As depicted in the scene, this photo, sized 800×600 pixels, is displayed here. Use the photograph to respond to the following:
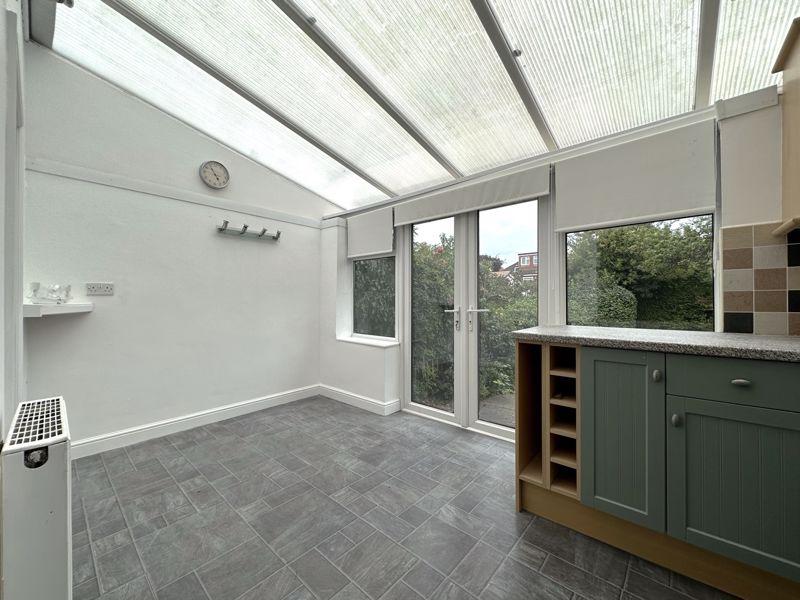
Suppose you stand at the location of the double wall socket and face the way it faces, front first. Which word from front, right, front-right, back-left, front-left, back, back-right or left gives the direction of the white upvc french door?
front-left

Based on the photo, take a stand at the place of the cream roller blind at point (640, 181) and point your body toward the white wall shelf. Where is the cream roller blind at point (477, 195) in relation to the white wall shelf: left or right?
right

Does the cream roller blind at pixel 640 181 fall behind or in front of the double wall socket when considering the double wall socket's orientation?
in front

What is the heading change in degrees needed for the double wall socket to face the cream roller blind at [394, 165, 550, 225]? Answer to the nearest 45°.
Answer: approximately 45° to its left
